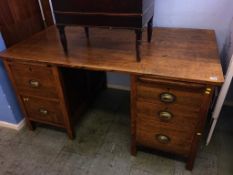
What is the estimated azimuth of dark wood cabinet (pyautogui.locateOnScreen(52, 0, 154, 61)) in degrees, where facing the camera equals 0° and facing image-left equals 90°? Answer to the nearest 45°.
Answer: approximately 0°

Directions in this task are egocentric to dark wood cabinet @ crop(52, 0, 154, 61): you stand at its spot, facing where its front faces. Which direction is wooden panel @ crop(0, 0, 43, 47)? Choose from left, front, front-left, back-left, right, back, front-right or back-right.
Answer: back-right
